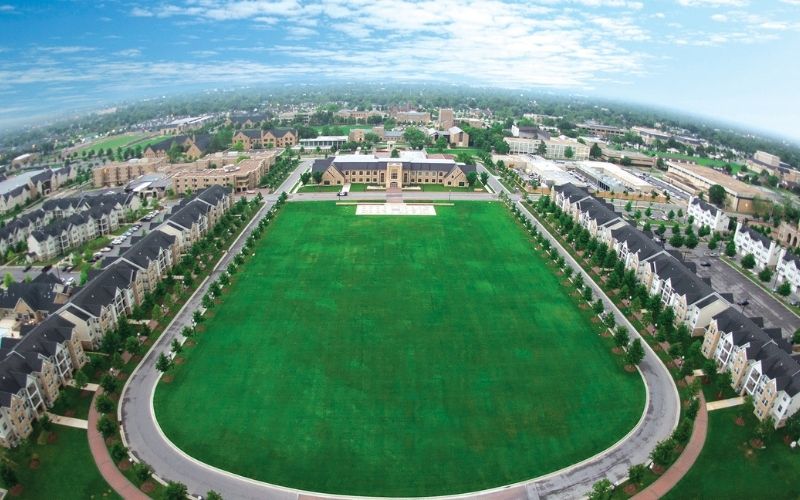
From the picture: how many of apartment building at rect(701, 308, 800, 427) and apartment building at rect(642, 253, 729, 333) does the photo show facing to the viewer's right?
0

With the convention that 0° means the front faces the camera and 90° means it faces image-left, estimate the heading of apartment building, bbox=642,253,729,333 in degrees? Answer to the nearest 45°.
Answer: approximately 45°

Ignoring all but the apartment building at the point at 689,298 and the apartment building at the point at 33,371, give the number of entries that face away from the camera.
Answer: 0

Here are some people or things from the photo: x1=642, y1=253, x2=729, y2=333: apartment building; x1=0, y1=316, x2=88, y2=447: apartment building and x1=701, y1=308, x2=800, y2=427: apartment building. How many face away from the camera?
0

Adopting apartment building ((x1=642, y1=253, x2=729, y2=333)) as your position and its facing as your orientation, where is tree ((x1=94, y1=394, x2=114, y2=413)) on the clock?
The tree is roughly at 12 o'clock from the apartment building.

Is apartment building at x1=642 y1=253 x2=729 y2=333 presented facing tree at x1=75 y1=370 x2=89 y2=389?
yes

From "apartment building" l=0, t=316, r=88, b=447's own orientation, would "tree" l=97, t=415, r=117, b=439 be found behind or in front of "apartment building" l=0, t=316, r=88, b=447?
in front

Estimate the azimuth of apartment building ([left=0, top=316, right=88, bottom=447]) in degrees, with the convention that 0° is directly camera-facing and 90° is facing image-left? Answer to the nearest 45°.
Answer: approximately 315°

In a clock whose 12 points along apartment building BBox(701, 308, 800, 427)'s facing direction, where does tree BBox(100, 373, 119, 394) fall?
The tree is roughly at 12 o'clock from the apartment building.

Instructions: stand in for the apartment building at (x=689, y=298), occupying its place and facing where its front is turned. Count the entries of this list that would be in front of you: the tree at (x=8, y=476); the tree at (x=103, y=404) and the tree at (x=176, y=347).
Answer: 3

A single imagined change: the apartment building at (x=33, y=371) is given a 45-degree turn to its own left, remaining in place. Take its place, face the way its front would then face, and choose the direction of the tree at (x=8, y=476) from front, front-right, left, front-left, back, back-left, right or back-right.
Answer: right

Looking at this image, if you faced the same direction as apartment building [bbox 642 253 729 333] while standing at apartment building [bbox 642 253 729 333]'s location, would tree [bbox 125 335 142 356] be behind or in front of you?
in front

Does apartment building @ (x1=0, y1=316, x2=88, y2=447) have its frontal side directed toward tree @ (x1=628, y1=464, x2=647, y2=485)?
yes

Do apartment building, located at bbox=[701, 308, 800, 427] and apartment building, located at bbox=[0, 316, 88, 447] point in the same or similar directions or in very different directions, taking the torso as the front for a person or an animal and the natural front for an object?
very different directions

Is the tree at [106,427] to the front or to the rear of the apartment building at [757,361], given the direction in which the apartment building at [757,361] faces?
to the front

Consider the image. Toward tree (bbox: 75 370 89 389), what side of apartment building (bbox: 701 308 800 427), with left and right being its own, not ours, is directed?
front

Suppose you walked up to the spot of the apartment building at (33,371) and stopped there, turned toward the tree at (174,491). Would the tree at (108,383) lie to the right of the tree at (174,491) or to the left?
left
